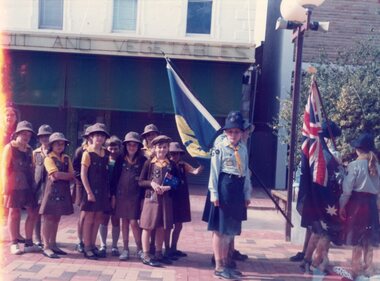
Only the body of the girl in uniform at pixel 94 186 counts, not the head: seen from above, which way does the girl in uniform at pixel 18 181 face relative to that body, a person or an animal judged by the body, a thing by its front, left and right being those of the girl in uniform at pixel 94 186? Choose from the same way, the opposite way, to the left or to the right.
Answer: the same way

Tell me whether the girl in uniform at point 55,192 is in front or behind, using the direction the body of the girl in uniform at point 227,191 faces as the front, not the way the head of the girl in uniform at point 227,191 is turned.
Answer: behind

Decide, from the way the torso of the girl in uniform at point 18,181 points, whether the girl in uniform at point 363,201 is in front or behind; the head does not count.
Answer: in front

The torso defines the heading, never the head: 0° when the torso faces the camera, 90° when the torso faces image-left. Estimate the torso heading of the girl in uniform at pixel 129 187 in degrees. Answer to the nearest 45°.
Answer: approximately 0°

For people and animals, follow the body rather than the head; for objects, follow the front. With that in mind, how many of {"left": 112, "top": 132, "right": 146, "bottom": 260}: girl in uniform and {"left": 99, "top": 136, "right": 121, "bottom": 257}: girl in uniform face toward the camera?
2

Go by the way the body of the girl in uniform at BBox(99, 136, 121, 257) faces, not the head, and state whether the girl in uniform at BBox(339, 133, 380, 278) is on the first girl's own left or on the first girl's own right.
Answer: on the first girl's own left

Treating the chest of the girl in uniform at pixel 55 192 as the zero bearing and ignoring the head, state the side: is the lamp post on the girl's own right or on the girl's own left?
on the girl's own left

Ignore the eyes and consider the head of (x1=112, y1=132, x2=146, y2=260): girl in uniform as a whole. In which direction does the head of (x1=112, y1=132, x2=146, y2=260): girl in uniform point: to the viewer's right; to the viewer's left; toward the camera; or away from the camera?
toward the camera

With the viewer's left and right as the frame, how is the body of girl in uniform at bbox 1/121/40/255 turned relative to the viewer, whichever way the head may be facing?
facing the viewer and to the right of the viewer

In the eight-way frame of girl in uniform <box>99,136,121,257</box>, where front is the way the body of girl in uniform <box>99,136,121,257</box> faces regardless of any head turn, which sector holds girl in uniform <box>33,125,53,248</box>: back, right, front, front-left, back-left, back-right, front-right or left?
right

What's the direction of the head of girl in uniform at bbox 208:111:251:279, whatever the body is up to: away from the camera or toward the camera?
toward the camera

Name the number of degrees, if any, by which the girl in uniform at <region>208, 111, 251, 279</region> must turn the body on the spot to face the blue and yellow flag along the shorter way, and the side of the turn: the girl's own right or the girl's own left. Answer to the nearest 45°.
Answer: approximately 180°

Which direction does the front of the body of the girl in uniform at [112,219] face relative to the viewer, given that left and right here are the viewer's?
facing the viewer

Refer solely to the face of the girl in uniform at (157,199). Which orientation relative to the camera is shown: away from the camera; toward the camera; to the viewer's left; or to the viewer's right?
toward the camera
